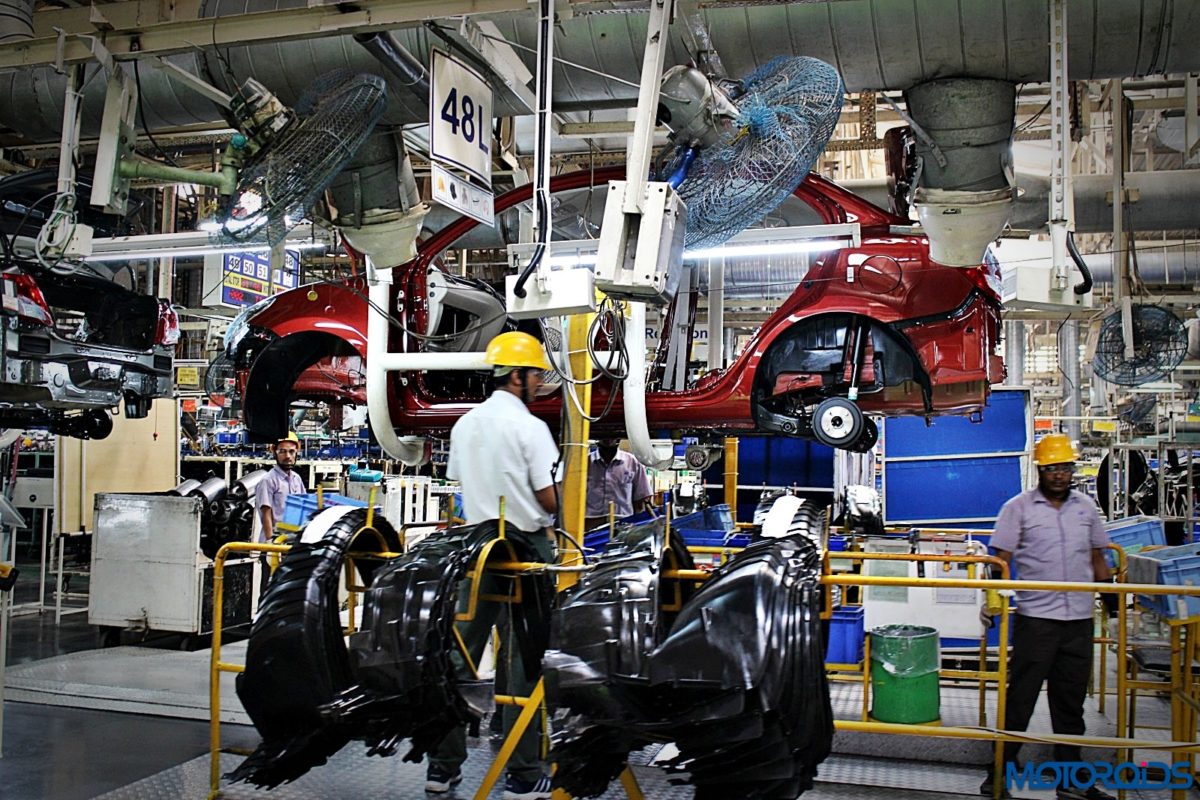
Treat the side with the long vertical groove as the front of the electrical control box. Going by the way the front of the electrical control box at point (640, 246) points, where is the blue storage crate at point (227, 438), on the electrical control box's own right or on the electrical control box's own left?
on the electrical control box's own right

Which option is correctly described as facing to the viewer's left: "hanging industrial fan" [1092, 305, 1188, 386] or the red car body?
the red car body

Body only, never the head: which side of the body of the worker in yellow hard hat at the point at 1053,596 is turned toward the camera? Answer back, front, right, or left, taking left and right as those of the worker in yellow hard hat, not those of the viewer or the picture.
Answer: front

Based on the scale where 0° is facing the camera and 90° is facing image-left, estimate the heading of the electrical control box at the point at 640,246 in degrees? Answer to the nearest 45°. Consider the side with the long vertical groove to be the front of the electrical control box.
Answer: approximately 45°

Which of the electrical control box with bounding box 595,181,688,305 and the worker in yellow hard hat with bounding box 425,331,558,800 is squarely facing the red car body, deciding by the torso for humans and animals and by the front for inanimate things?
the worker in yellow hard hat

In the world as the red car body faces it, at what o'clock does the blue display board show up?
The blue display board is roughly at 1 o'clock from the red car body.

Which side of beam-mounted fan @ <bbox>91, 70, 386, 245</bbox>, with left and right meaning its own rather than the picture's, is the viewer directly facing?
right

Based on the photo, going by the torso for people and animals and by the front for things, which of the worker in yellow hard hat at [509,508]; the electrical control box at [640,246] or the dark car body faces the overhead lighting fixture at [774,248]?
the worker in yellow hard hat

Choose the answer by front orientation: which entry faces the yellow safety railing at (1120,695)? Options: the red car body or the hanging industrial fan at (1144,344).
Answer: the hanging industrial fan

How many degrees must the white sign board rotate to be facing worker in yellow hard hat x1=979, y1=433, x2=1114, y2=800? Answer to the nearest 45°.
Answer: approximately 45° to its left

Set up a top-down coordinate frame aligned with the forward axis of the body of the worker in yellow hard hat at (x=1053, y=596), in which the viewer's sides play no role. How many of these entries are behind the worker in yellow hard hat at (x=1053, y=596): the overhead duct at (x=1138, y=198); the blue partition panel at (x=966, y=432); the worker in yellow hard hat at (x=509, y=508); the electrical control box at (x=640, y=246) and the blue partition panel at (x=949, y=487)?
3

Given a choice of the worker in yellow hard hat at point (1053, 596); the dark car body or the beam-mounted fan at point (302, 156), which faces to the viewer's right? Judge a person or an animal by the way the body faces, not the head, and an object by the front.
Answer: the beam-mounted fan

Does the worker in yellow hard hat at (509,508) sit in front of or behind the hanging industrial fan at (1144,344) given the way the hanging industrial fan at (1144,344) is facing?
in front

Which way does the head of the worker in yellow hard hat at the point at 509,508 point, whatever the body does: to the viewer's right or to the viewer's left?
to the viewer's right

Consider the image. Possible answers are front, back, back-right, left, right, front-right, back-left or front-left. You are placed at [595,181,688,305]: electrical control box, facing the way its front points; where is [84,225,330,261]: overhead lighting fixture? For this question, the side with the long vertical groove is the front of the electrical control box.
right

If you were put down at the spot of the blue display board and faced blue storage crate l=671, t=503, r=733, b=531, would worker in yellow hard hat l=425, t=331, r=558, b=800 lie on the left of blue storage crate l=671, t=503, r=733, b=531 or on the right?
right
